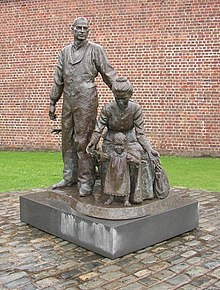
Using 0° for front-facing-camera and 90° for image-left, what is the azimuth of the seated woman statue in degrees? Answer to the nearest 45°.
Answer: approximately 0°

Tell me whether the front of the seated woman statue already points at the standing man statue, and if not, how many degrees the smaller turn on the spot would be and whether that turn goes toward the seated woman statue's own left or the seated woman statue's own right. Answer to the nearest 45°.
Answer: approximately 135° to the seated woman statue's own right
